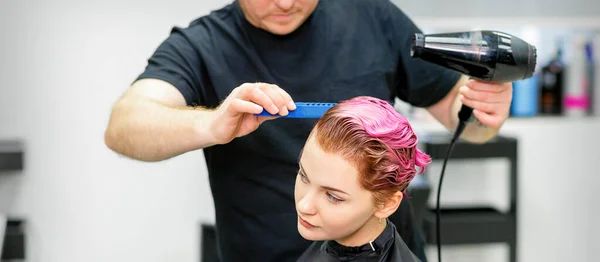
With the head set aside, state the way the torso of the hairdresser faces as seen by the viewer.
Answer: toward the camera

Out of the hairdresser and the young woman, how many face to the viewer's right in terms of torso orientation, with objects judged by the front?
0

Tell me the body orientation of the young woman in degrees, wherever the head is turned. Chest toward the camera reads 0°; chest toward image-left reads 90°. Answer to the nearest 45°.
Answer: approximately 45°

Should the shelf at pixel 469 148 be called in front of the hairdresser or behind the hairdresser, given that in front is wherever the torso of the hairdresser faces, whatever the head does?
behind

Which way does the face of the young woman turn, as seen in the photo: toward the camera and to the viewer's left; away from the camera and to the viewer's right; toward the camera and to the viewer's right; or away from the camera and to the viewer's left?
toward the camera and to the viewer's left

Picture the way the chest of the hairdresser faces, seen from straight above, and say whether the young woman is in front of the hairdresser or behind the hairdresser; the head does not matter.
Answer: in front

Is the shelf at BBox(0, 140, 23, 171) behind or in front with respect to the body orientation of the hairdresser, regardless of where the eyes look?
behind

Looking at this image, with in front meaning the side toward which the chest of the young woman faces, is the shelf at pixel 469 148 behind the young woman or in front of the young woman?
behind
